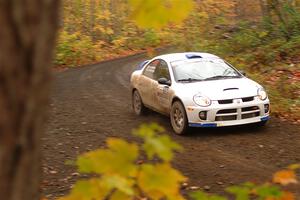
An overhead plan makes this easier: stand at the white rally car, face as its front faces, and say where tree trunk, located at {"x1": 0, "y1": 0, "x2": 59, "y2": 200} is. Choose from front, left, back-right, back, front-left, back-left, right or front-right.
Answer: front-right

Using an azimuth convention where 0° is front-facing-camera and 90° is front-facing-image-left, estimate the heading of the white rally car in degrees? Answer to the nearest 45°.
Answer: approximately 315°
